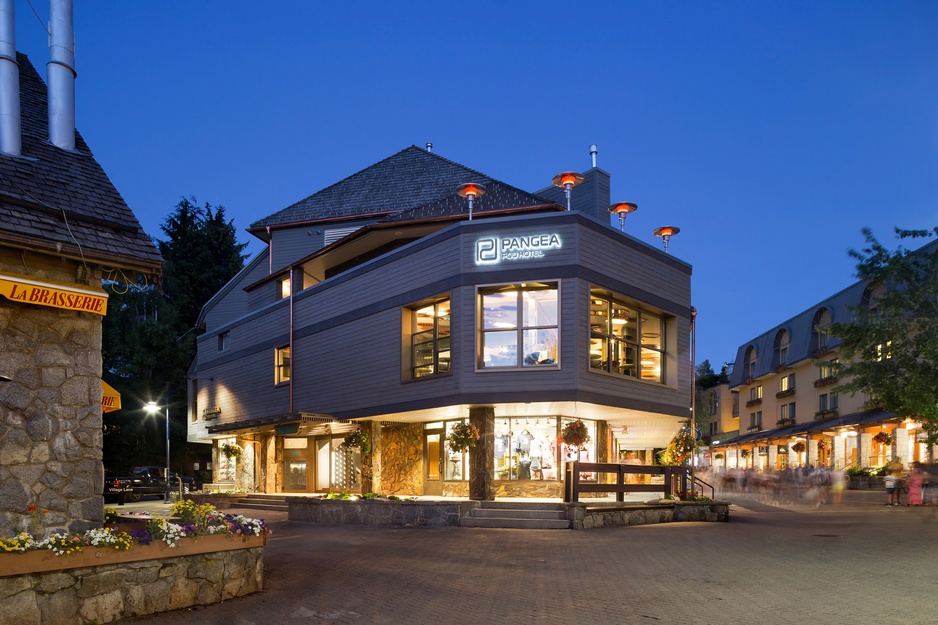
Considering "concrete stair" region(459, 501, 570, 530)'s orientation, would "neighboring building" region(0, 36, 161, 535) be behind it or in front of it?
in front

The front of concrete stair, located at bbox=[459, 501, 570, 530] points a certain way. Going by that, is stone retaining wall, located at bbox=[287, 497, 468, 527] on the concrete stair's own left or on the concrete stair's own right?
on the concrete stair's own right

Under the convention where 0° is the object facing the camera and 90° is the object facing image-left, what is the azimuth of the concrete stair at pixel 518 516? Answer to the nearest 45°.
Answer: approximately 0°

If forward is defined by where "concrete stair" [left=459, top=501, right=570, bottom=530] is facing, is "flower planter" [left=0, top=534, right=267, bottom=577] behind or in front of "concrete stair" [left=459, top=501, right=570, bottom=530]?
in front

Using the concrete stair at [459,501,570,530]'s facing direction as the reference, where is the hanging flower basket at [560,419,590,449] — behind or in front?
behind

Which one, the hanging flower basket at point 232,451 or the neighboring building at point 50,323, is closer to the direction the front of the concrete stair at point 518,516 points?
the neighboring building
